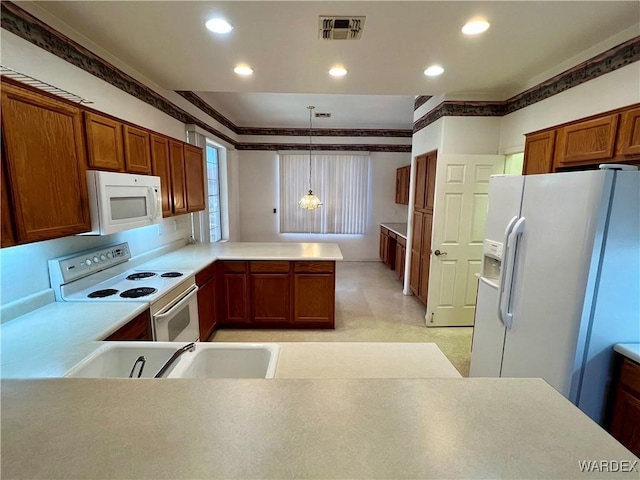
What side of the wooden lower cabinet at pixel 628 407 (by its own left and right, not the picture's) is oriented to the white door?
right

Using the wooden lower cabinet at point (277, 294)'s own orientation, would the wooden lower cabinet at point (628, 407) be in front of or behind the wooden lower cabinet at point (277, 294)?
in front

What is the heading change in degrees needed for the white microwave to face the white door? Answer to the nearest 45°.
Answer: approximately 45° to its left

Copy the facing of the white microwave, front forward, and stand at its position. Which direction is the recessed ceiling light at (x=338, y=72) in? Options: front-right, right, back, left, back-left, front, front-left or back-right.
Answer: front-left

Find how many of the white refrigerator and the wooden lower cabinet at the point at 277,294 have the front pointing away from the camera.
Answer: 0

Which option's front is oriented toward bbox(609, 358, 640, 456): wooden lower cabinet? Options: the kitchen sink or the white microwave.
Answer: the white microwave
